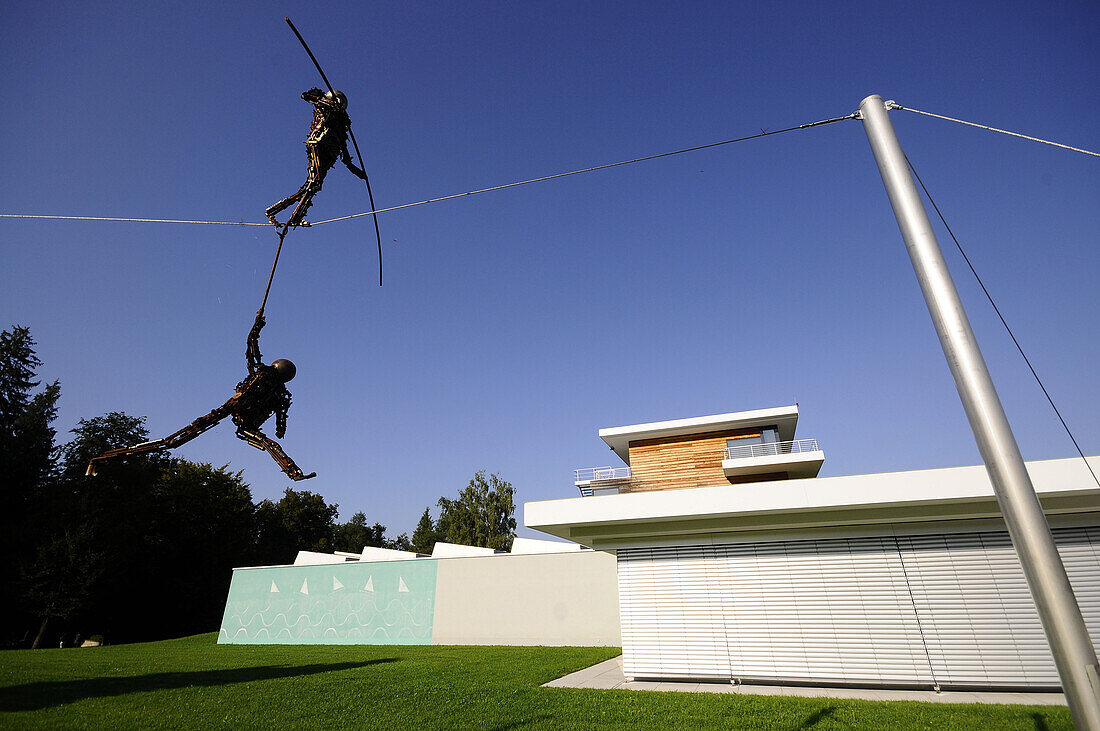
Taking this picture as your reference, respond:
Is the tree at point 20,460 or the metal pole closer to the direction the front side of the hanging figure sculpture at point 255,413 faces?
the metal pole

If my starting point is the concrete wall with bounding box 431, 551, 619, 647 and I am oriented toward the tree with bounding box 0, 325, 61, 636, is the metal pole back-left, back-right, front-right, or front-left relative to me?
back-left

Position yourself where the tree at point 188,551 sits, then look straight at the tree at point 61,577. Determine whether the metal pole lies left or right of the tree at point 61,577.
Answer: left
